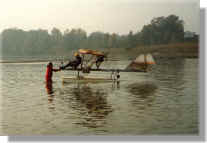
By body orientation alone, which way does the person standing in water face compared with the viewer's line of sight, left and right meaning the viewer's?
facing to the right of the viewer
